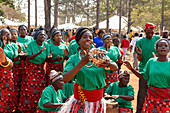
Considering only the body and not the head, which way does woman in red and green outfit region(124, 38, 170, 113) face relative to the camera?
toward the camera

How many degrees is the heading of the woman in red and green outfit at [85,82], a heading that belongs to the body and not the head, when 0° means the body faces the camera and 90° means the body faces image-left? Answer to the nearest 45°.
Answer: approximately 315°

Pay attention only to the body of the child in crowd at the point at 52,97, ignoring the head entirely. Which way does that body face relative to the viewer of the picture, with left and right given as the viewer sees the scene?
facing the viewer and to the right of the viewer

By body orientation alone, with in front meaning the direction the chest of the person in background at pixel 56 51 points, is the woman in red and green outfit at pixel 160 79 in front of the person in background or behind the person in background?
in front

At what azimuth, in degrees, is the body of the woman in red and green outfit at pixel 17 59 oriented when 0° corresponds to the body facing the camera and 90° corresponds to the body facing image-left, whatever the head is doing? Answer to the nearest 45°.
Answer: approximately 315°
